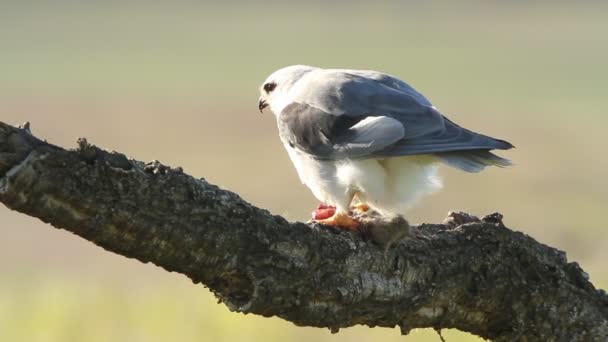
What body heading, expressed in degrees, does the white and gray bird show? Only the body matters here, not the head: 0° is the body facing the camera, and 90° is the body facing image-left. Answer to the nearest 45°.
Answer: approximately 90°
